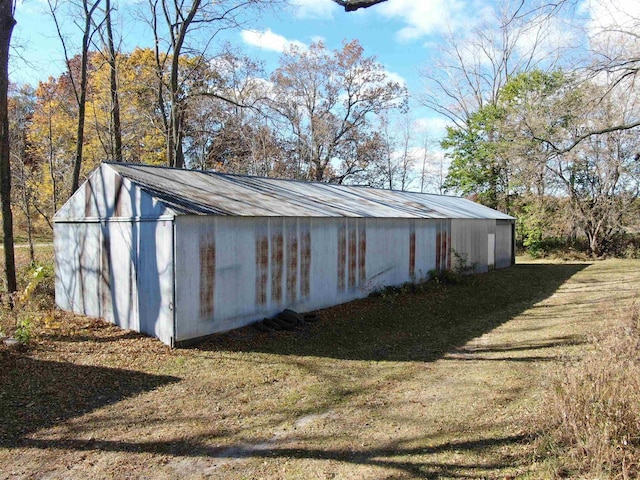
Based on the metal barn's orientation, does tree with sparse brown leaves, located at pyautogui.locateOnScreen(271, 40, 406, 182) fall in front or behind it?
behind
